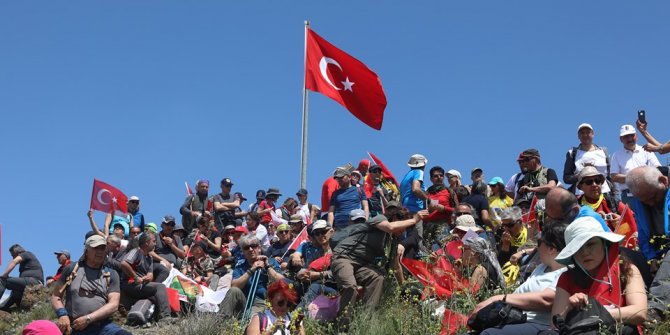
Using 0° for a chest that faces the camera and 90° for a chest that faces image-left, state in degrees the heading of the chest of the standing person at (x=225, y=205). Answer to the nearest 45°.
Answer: approximately 0°

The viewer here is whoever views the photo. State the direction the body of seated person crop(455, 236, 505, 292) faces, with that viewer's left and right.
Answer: facing the viewer and to the left of the viewer

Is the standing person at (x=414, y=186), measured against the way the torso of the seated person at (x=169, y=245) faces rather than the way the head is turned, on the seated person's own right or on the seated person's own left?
on the seated person's own left

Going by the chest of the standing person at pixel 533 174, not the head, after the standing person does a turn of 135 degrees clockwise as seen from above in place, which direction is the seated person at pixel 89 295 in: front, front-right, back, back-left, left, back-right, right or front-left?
back-left

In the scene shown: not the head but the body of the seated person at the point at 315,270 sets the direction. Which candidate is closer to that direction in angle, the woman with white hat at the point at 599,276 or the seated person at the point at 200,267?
the woman with white hat

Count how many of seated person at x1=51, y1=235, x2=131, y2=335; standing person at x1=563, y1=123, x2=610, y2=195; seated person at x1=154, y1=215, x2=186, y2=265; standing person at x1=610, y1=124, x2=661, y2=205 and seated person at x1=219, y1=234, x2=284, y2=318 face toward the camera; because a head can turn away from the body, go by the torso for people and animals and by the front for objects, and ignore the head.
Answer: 5

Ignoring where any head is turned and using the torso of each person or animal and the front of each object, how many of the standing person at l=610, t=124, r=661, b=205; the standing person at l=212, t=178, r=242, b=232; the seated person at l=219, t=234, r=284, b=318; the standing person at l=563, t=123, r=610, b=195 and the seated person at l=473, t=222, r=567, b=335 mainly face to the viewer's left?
1

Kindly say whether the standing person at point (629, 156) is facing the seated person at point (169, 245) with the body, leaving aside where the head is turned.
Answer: no

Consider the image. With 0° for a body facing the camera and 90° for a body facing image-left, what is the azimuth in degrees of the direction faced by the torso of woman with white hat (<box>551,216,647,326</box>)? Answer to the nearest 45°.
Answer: approximately 45°

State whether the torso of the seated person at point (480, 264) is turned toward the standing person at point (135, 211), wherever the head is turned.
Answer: no

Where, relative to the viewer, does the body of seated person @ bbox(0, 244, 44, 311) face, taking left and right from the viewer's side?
facing to the left of the viewer

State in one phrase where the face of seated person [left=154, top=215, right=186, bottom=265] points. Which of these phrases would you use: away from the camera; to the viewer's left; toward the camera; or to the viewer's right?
toward the camera

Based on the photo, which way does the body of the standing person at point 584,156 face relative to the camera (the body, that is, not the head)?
toward the camera

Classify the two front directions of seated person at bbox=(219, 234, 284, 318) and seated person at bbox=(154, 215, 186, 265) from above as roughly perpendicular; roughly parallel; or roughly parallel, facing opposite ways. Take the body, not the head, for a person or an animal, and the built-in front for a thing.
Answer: roughly parallel

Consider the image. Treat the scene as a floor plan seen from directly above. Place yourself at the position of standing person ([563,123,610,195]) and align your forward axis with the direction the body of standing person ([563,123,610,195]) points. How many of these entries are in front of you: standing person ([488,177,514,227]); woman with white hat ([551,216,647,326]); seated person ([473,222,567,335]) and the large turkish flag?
2

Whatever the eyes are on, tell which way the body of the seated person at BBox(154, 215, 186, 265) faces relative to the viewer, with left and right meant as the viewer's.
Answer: facing the viewer

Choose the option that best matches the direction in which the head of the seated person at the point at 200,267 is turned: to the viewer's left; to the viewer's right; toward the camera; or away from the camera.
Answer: toward the camera
